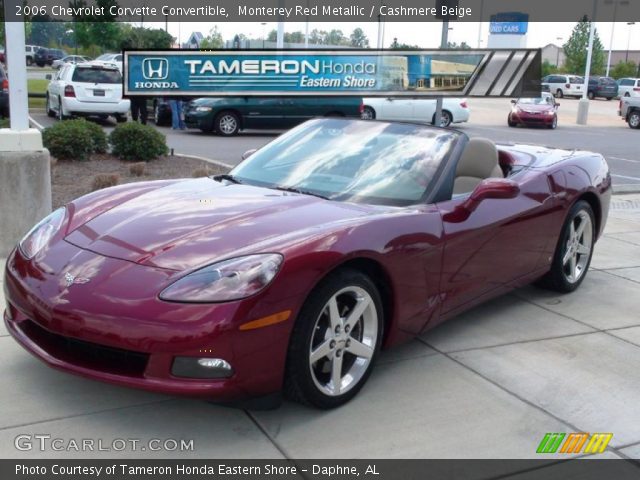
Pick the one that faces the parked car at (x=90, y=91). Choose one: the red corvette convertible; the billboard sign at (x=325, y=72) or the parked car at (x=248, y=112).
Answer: the parked car at (x=248, y=112)

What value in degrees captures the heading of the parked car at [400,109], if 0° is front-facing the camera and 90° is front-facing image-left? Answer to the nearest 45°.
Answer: approximately 90°

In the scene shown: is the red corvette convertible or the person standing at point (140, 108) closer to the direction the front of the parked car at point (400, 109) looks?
the person standing

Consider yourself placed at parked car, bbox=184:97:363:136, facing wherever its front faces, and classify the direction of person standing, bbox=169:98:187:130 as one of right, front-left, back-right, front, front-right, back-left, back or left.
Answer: front-right

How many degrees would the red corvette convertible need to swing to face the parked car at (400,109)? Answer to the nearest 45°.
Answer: approximately 135° to its right

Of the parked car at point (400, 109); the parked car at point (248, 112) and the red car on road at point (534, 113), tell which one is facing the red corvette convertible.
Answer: the red car on road at point (534, 113)

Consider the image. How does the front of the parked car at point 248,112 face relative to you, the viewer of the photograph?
facing to the left of the viewer

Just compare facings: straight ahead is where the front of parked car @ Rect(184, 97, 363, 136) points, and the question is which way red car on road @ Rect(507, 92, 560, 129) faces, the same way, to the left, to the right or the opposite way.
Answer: to the left

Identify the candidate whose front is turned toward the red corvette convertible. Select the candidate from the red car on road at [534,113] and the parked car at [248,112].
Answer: the red car on road at [534,113]
